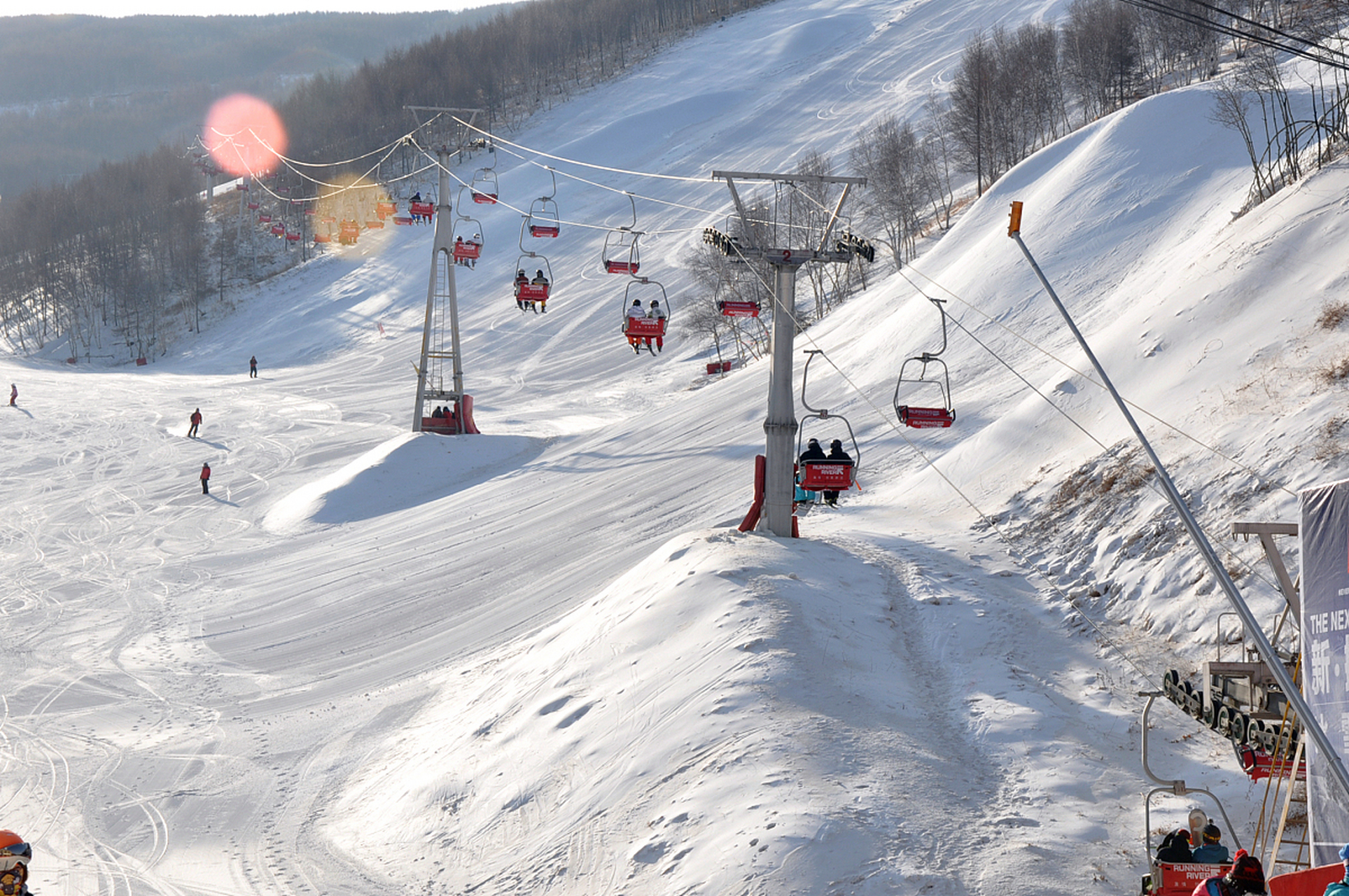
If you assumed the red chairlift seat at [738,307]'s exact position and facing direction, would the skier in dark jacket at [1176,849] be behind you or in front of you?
in front

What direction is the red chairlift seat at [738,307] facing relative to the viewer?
toward the camera

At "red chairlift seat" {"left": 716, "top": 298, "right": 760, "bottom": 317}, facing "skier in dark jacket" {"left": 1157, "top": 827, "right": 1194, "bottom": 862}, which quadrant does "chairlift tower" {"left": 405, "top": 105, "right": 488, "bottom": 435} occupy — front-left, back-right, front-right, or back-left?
back-right

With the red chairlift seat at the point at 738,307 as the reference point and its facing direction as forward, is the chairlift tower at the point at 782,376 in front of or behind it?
in front

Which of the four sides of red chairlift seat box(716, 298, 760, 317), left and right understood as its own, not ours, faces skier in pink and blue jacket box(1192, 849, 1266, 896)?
front

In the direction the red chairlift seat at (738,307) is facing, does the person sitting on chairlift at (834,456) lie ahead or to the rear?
ahead
